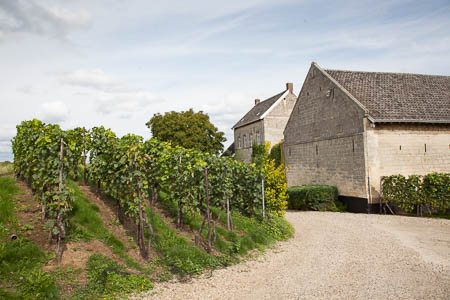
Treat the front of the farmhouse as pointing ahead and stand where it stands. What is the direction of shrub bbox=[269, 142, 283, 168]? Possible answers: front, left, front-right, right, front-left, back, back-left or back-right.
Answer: front-left

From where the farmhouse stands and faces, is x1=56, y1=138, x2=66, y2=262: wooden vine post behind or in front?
in front

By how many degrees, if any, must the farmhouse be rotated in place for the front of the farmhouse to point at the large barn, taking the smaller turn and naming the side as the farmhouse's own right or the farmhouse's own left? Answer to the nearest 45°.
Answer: approximately 45° to the farmhouse's own left

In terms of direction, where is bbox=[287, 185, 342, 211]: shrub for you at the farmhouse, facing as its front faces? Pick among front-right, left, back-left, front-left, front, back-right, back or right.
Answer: front-left

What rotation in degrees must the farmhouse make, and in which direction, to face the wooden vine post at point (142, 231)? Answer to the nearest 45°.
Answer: approximately 45° to its left

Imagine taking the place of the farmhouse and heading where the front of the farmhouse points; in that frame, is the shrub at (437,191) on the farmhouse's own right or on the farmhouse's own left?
on the farmhouse's own left

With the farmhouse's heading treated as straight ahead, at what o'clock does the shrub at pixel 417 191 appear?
The shrub is roughly at 10 o'clock from the farmhouse.

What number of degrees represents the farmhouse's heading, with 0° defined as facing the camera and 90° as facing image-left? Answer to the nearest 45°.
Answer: approximately 45°

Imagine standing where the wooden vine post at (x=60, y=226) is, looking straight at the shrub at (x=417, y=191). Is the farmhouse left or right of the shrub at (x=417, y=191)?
left
